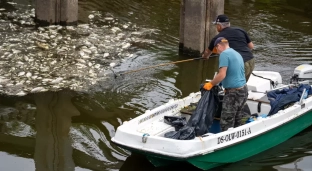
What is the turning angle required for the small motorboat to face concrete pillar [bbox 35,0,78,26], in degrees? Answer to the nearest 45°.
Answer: approximately 90° to its right

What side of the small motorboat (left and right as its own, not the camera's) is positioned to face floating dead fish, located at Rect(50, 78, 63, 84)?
right

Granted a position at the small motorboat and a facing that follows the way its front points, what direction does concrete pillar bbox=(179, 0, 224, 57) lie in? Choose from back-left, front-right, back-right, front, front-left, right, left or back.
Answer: back-right

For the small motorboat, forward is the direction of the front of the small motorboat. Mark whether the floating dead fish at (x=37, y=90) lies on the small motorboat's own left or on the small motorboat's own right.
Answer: on the small motorboat's own right

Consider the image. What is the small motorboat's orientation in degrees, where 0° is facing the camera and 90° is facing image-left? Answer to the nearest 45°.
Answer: approximately 45°

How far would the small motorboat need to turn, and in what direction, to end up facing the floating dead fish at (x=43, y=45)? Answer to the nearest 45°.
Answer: approximately 90° to its right
